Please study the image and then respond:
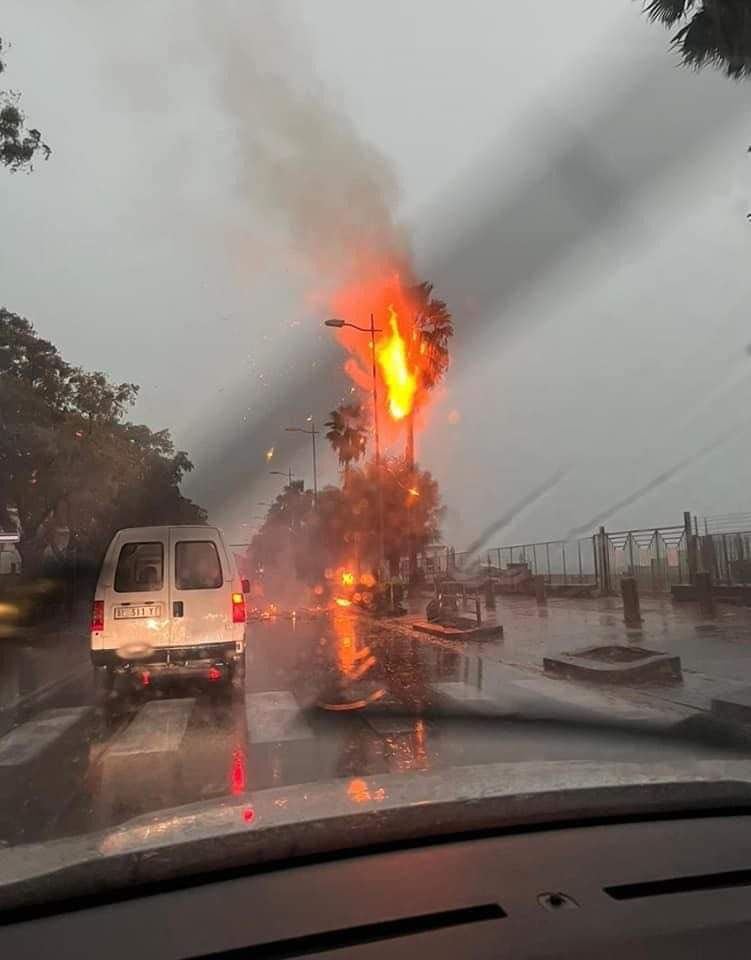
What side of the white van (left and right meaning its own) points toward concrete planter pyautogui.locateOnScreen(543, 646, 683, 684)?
right

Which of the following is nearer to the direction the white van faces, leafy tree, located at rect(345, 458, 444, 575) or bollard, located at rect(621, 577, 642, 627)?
the leafy tree

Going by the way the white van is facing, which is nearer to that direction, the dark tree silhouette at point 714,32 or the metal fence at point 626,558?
the metal fence

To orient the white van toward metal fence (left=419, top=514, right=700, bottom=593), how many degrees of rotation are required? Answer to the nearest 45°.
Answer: approximately 45° to its right

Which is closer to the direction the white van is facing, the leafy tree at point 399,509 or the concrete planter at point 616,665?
the leafy tree

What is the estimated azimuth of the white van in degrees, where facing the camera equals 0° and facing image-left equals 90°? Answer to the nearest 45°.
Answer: approximately 180°

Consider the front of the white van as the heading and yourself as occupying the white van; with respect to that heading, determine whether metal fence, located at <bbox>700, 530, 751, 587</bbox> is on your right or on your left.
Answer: on your right

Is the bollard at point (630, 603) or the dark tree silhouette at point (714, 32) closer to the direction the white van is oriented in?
the bollard

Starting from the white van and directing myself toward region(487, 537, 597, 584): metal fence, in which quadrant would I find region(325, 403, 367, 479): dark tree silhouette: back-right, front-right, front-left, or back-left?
front-left

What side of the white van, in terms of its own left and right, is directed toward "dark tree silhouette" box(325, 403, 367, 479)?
front

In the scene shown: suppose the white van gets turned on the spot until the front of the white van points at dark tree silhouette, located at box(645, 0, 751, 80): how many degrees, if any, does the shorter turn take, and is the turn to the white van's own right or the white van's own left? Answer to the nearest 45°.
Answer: approximately 90° to the white van's own right

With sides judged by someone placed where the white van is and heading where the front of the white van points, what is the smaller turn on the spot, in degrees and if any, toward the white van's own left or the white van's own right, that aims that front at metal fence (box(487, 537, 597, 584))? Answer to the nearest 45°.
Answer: approximately 45° to the white van's own right
